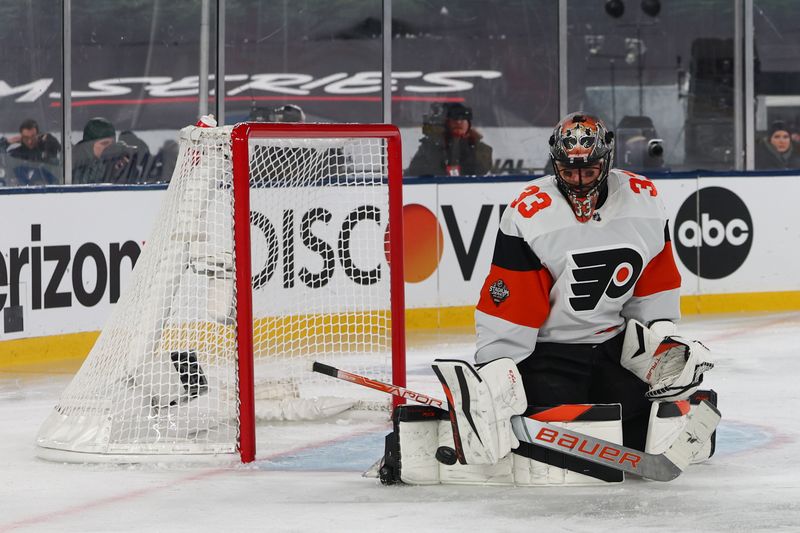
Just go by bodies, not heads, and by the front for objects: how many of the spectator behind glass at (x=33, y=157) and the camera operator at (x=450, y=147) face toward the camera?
2

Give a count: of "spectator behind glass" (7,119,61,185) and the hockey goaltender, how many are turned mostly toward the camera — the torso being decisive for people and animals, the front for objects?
2

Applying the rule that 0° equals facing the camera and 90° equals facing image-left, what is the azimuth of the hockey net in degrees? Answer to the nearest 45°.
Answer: approximately 315°

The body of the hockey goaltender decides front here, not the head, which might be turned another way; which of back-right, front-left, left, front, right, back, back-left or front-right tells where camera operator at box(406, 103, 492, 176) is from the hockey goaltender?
back

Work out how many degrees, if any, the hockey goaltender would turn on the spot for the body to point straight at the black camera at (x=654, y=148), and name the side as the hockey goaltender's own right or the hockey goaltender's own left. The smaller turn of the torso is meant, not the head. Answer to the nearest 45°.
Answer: approximately 180°

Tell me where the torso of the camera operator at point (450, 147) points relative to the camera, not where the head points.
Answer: toward the camera

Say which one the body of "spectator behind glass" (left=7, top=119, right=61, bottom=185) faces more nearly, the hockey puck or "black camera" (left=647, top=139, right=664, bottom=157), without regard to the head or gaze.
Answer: the hockey puck

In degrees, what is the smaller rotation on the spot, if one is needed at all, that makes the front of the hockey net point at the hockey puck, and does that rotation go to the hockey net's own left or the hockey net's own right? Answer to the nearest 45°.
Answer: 0° — it already faces it

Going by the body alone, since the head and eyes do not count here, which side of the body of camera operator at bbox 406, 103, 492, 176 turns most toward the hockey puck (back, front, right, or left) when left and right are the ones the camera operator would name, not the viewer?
front

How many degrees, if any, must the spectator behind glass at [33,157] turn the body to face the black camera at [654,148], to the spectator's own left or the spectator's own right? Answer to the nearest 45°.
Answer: approximately 90° to the spectator's own left

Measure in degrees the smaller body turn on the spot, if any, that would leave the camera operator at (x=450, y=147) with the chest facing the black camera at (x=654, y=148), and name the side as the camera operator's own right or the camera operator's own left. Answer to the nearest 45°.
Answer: approximately 90° to the camera operator's own left

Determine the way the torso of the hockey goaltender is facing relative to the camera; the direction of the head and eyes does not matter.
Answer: toward the camera
